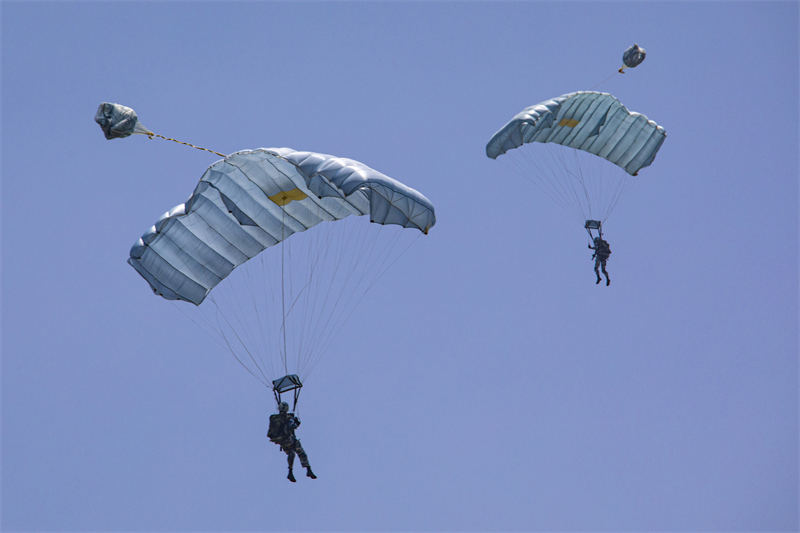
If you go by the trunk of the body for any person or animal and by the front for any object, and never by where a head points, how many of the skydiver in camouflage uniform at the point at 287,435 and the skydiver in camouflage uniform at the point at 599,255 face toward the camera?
0

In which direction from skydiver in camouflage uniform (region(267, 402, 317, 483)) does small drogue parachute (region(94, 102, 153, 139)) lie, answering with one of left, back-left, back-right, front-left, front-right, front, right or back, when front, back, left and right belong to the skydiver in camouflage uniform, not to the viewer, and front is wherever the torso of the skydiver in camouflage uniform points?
back

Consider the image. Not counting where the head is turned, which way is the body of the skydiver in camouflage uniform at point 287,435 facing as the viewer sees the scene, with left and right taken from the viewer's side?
facing away from the viewer and to the right of the viewer

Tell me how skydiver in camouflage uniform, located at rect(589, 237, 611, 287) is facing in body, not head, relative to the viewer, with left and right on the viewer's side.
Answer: facing away from the viewer and to the left of the viewer

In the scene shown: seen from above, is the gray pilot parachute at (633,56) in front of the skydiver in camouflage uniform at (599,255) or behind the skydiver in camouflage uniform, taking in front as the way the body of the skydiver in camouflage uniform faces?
behind

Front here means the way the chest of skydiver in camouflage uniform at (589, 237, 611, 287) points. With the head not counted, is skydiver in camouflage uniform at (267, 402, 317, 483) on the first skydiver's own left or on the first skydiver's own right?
on the first skydiver's own left

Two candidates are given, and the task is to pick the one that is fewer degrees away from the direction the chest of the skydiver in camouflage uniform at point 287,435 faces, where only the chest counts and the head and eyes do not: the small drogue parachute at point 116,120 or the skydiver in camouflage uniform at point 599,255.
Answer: the skydiver in camouflage uniform
